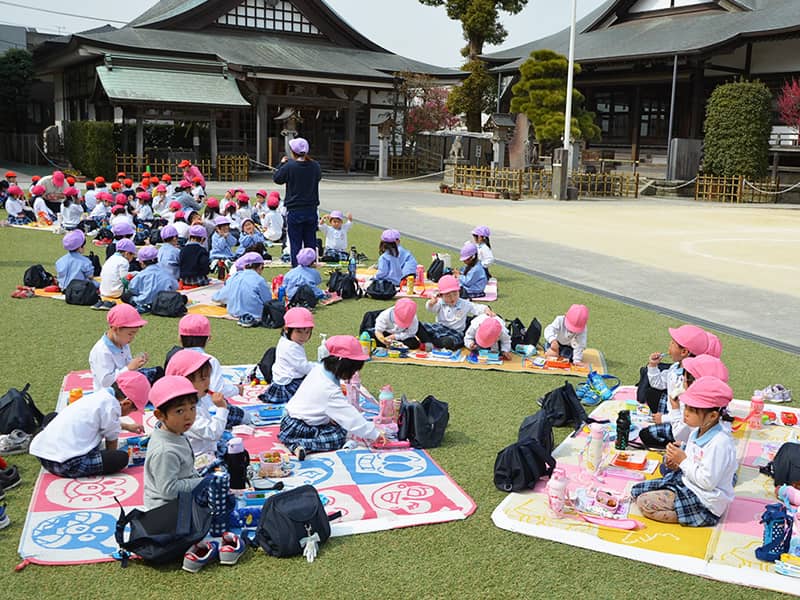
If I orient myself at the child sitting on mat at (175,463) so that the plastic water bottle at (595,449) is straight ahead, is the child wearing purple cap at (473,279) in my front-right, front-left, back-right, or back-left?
front-left

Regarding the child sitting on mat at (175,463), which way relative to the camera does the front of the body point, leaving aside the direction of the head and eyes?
to the viewer's right

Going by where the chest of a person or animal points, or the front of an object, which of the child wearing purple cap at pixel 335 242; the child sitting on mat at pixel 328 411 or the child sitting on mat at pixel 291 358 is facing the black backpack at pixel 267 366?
the child wearing purple cap

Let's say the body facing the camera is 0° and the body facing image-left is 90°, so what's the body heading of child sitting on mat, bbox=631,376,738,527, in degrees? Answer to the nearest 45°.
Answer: approximately 90°

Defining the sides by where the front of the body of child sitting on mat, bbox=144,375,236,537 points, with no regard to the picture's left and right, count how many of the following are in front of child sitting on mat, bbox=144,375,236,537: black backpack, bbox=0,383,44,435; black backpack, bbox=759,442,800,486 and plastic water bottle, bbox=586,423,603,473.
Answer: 2

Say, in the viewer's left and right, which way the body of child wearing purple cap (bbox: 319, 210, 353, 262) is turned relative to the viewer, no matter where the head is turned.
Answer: facing the viewer

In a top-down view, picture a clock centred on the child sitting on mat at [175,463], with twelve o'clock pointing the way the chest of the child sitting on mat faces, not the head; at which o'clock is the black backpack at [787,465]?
The black backpack is roughly at 12 o'clock from the child sitting on mat.

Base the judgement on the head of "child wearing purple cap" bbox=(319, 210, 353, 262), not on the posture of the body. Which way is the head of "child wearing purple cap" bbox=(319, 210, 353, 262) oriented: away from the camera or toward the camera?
toward the camera

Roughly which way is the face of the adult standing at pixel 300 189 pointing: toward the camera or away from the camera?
away from the camera

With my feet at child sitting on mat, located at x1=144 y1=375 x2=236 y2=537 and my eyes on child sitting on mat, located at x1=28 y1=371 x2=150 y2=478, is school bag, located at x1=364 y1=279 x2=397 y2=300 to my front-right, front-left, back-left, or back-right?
front-right

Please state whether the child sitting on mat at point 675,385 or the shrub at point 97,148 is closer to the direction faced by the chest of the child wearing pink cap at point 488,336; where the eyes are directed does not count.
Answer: the child sitting on mat

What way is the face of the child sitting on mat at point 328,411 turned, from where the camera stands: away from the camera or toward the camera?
away from the camera

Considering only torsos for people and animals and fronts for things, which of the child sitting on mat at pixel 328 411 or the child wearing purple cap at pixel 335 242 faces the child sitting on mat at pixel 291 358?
the child wearing purple cap

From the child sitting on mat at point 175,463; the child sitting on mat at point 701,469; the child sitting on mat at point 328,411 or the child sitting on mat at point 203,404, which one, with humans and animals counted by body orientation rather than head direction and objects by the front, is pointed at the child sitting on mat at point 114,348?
the child sitting on mat at point 701,469

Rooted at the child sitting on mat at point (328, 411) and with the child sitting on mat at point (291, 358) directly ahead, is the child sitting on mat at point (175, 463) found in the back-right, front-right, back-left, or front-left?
back-left

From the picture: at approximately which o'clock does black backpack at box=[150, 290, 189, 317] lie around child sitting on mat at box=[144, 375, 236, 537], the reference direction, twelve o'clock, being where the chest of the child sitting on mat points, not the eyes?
The black backpack is roughly at 9 o'clock from the child sitting on mat.

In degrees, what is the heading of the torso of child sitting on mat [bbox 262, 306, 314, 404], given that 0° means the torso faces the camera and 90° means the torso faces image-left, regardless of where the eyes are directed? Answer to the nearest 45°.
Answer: approximately 270°
